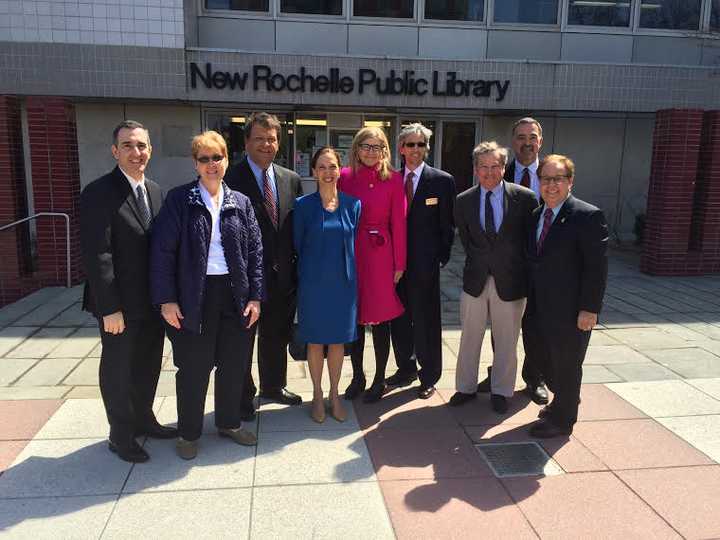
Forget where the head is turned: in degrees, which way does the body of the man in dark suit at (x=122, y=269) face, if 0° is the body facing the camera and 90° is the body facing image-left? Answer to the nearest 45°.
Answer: approximately 315°

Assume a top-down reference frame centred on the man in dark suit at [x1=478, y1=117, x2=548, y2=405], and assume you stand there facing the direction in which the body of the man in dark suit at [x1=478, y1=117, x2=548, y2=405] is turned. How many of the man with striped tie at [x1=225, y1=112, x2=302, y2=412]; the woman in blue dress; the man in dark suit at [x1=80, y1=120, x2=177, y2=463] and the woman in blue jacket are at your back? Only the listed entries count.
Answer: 0

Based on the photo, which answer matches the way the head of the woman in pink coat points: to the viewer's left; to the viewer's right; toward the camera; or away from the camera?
toward the camera

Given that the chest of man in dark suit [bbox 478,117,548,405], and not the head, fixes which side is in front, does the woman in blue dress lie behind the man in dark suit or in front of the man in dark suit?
in front

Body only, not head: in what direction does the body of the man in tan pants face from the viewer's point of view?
toward the camera

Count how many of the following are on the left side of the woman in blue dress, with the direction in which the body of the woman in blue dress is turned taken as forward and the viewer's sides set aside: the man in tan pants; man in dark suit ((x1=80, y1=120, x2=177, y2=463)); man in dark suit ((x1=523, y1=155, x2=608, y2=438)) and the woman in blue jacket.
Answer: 2

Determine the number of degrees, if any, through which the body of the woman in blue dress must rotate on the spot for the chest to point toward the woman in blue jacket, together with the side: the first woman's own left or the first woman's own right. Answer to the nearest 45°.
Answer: approximately 45° to the first woman's own right

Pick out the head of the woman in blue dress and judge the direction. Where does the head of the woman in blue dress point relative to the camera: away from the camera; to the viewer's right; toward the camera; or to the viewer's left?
toward the camera

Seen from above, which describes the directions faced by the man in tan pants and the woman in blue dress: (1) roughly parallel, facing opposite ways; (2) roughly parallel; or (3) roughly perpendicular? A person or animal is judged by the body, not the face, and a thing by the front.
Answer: roughly parallel

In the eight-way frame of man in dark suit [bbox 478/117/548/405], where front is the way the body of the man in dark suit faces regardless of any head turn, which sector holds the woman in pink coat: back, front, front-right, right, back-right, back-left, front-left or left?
front-right

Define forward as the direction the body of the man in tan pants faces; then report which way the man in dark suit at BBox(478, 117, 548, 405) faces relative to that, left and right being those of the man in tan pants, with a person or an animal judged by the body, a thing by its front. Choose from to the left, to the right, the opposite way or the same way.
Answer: the same way

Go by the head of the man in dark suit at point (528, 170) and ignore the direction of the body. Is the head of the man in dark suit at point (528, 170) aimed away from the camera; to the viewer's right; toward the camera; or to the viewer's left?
toward the camera

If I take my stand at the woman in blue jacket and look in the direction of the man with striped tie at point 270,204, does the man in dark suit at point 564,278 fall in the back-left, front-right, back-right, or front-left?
front-right

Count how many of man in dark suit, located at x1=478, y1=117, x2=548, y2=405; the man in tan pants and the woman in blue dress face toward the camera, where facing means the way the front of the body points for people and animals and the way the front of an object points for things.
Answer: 3

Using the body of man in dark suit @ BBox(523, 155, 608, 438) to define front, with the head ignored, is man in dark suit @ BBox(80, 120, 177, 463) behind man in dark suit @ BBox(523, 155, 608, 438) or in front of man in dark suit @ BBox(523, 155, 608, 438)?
in front

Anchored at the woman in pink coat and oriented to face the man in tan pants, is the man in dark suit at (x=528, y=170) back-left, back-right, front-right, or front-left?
front-left

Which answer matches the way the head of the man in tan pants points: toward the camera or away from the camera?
toward the camera

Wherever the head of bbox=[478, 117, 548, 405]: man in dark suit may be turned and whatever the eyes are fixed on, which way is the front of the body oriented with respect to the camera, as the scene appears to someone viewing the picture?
toward the camera
